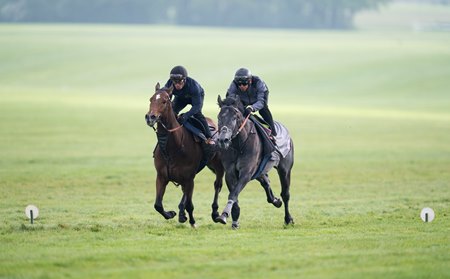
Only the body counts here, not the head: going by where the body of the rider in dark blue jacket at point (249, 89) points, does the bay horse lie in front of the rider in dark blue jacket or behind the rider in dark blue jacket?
in front

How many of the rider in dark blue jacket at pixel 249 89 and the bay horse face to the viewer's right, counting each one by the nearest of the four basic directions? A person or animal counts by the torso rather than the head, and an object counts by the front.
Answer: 0

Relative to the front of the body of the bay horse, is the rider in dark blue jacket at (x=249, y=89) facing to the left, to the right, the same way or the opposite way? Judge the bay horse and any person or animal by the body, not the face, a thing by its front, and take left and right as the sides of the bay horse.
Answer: the same way

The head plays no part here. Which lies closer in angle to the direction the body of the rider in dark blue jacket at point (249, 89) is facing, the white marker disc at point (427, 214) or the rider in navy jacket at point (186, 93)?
the rider in navy jacket

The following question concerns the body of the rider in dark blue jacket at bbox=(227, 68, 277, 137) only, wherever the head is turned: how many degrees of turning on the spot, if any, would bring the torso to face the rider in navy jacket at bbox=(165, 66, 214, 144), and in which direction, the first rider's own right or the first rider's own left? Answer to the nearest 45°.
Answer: approximately 45° to the first rider's own right

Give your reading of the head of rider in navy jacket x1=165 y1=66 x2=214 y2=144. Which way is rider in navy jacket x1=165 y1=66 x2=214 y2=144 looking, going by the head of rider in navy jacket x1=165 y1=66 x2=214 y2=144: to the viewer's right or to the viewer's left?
to the viewer's left

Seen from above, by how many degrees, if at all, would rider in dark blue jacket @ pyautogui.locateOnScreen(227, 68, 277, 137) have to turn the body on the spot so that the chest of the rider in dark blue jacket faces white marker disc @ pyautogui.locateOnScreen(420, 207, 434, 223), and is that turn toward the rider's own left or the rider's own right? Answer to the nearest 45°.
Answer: approximately 135° to the rider's own left

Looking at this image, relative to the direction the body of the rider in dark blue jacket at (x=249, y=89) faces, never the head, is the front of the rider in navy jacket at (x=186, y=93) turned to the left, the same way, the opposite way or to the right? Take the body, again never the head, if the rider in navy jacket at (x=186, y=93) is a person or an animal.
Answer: the same way

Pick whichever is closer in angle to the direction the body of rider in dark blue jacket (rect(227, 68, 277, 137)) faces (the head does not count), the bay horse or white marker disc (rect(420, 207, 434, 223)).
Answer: the bay horse

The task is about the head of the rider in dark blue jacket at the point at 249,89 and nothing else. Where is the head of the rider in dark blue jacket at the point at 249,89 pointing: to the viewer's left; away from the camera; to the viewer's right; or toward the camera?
toward the camera

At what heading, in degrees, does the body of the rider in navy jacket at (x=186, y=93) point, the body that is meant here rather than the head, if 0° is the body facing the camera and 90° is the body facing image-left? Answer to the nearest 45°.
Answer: approximately 45°

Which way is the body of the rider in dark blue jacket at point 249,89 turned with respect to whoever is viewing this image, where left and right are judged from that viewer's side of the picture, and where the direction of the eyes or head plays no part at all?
facing the viewer and to the left of the viewer
